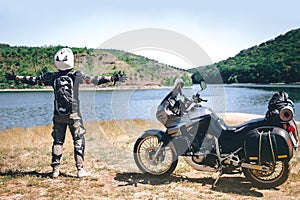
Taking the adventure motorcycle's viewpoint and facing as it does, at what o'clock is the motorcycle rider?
The motorcycle rider is roughly at 12 o'clock from the adventure motorcycle.

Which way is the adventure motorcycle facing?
to the viewer's left
